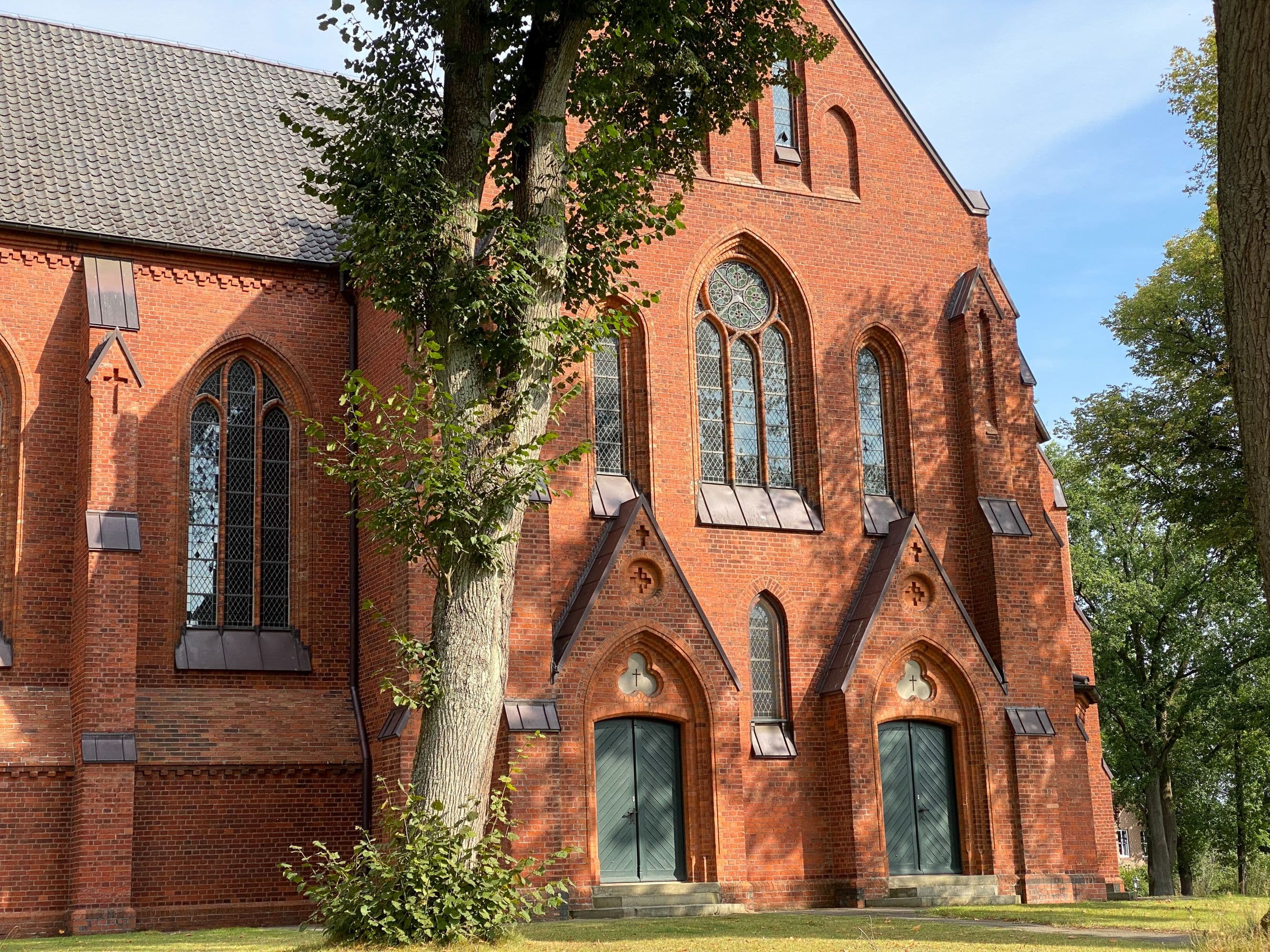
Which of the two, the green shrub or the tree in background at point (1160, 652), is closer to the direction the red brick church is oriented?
the green shrub

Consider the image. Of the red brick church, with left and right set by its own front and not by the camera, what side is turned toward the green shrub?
front

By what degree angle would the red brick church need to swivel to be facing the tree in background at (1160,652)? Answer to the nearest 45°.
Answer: approximately 135° to its left

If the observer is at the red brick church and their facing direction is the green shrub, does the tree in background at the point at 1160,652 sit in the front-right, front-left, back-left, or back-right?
back-left

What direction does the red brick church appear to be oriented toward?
toward the camera
